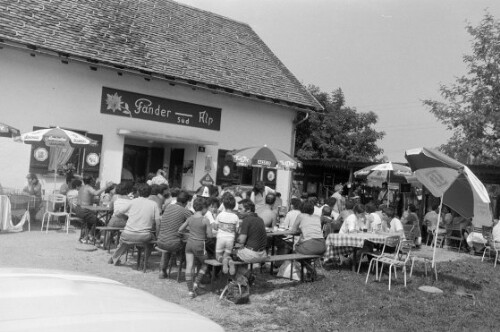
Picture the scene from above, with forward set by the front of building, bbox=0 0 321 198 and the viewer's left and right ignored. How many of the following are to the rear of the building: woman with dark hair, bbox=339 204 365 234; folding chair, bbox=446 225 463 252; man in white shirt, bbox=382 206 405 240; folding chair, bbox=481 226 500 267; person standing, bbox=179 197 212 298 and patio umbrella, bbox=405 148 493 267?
0

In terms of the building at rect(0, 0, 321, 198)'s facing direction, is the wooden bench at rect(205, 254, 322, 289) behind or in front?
in front

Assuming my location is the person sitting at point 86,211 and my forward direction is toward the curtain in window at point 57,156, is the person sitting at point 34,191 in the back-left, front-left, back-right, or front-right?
front-left

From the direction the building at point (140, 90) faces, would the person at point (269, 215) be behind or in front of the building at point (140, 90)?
in front

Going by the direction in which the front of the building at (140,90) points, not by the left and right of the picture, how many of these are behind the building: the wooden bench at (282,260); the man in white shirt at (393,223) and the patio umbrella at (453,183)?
0

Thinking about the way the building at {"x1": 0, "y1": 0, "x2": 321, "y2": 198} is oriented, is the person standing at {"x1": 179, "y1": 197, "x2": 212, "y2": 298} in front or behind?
in front

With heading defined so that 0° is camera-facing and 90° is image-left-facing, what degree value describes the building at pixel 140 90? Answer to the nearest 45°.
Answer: approximately 315°

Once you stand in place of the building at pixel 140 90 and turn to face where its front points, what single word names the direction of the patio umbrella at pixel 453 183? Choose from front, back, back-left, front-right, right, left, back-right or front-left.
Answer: front

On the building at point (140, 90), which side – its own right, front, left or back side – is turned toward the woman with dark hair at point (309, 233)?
front

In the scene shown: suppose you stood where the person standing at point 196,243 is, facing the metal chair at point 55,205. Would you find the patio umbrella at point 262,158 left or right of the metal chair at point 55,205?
right

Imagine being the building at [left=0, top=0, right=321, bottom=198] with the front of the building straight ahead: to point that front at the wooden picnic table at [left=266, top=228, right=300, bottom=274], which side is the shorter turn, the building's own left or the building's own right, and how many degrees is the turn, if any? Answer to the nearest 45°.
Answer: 0° — it already faces it

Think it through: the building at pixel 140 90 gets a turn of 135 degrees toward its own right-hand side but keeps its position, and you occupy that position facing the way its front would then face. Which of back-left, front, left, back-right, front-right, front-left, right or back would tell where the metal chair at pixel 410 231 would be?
back-left

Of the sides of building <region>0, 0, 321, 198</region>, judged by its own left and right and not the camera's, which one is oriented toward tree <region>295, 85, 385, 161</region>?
left

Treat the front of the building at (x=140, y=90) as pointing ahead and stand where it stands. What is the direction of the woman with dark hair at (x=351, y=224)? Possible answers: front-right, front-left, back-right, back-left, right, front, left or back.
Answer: front

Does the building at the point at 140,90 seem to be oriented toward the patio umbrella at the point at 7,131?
no
